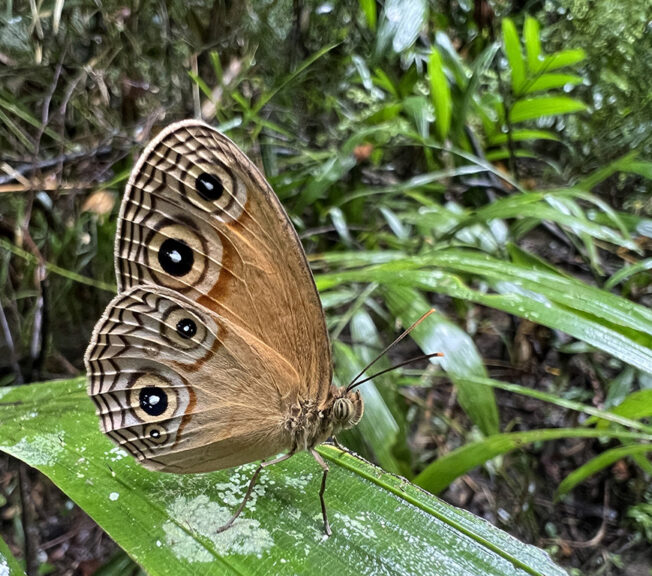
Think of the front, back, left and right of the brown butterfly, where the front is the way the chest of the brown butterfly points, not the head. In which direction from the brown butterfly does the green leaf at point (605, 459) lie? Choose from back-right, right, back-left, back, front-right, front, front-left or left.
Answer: front

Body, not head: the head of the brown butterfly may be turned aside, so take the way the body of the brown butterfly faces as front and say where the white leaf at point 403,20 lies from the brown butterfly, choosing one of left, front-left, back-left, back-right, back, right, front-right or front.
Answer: front-left

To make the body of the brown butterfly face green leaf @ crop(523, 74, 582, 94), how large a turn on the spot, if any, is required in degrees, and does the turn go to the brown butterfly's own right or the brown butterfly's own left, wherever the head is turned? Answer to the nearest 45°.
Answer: approximately 45° to the brown butterfly's own left

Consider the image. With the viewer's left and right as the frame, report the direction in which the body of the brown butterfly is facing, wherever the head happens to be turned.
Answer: facing to the right of the viewer

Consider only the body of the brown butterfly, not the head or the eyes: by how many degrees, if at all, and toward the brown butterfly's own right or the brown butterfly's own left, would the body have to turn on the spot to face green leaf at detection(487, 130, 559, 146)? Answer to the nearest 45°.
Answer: approximately 45° to the brown butterfly's own left

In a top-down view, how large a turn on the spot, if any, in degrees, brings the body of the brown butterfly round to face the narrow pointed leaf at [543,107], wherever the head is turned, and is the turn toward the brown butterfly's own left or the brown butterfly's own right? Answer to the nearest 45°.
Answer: approximately 45° to the brown butterfly's own left

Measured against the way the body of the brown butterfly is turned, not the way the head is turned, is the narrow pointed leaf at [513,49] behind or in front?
in front

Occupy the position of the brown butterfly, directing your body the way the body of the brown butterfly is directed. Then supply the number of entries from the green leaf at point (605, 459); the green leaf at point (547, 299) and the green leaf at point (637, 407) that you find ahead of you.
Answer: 3

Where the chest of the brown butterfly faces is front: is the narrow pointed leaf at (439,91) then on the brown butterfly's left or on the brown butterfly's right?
on the brown butterfly's left
